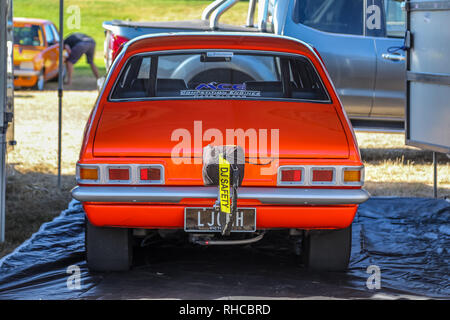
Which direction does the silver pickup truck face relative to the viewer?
to the viewer's right

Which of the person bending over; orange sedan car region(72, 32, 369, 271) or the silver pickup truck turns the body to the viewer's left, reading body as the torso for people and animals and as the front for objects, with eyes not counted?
the person bending over

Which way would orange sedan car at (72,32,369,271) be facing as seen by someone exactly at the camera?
facing away from the viewer

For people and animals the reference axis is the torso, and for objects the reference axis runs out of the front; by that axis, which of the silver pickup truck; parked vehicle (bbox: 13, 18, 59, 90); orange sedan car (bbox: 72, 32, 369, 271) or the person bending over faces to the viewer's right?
the silver pickup truck

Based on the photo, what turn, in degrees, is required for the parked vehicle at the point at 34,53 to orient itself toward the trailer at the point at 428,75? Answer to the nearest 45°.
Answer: approximately 45° to its left

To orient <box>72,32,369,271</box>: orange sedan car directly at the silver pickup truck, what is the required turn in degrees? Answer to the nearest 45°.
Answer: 0° — it already faces it

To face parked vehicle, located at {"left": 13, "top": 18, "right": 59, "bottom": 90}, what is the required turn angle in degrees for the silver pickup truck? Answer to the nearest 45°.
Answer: approximately 135° to its left

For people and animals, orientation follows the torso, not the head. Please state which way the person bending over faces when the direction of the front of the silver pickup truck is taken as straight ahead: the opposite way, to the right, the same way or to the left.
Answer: the opposite way

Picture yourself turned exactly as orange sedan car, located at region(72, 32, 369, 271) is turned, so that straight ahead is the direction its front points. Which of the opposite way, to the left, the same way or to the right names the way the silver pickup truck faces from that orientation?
to the right

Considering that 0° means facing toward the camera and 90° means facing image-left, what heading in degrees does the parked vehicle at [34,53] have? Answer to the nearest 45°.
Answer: approximately 45°

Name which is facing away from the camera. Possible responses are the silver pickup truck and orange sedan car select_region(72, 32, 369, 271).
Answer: the orange sedan car

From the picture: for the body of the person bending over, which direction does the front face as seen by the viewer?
to the viewer's left
